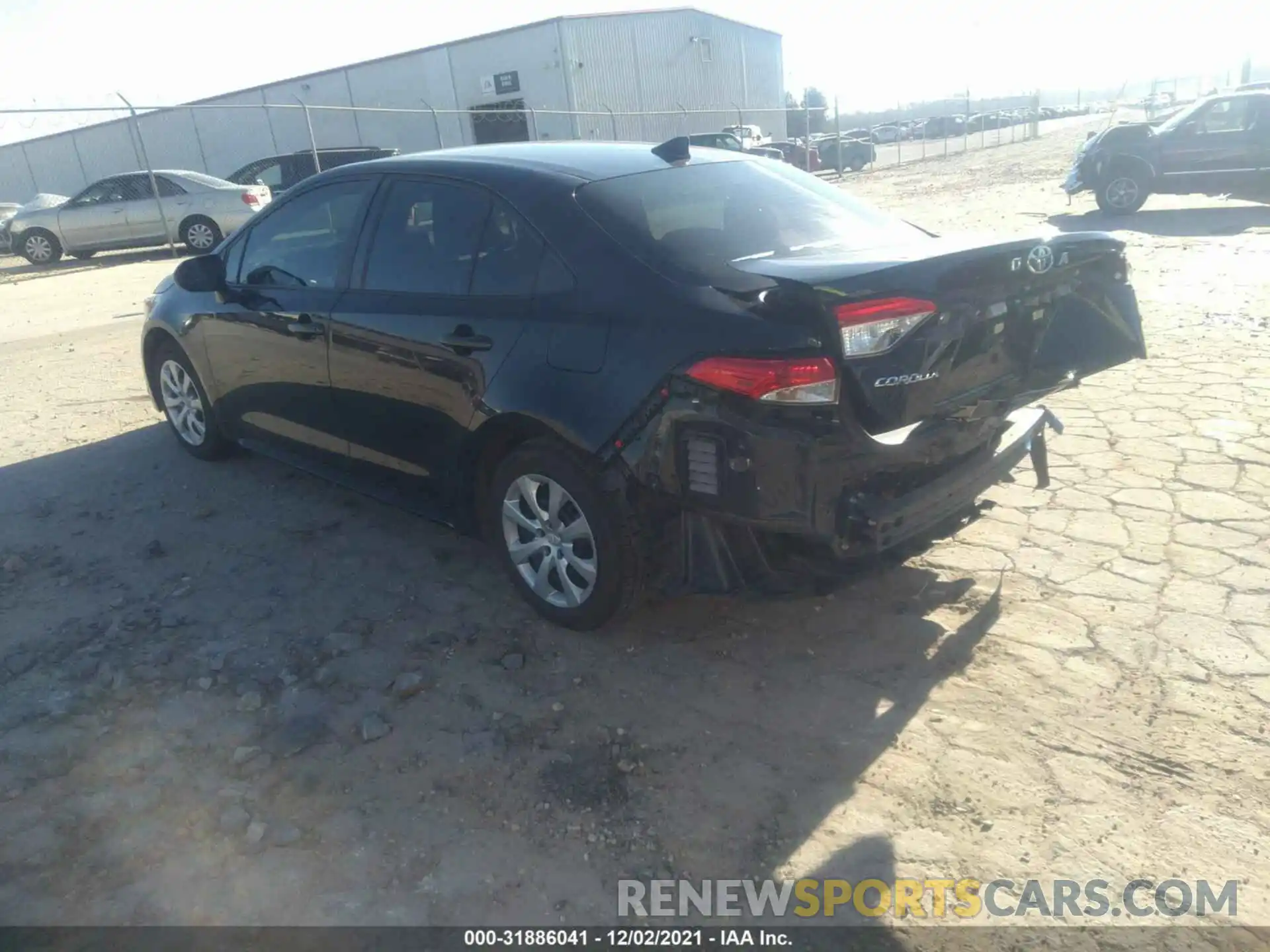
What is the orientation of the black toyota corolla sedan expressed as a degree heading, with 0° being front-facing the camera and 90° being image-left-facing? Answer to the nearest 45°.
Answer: approximately 135°

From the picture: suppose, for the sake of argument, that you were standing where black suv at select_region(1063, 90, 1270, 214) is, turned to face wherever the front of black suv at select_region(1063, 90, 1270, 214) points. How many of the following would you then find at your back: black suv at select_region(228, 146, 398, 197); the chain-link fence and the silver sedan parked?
0

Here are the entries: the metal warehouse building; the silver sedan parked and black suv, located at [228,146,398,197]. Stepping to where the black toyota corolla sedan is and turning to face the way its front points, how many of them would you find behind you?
0

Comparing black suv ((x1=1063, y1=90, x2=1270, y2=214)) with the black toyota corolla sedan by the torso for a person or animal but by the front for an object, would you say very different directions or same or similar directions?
same or similar directions

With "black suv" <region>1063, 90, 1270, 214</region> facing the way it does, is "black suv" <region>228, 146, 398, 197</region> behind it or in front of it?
in front

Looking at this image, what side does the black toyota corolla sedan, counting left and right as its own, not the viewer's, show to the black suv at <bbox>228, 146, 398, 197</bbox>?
front

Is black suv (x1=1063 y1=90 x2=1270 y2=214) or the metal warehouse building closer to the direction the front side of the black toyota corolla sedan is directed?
the metal warehouse building

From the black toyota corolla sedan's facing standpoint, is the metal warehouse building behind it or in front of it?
in front

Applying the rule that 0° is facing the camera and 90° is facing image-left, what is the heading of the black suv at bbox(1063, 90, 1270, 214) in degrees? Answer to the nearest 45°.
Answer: approximately 90°

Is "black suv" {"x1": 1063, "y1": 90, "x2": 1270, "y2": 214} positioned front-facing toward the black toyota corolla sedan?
no

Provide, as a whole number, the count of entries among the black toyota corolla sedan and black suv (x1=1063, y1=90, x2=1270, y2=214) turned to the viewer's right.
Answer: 0

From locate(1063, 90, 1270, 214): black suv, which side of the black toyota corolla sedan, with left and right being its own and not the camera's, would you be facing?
right
